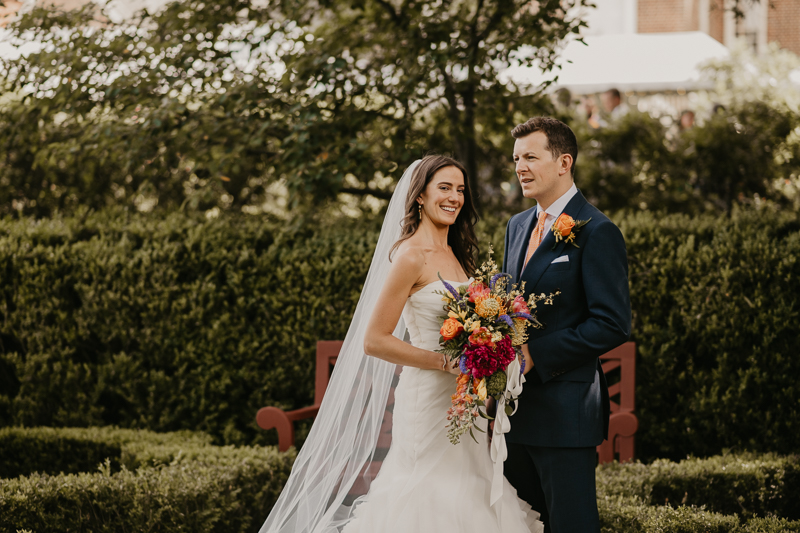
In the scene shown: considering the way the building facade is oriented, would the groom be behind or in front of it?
in front

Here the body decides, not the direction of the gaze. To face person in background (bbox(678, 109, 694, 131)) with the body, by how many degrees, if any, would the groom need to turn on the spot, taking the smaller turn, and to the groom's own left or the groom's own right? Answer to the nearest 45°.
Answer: approximately 135° to the groom's own right

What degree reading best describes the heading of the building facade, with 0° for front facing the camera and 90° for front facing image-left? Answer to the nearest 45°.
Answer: approximately 0°

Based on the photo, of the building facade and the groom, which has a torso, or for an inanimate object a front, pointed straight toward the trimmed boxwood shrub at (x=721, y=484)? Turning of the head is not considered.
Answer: the building facade

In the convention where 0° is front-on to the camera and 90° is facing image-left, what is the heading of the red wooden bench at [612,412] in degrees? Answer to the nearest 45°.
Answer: approximately 45°

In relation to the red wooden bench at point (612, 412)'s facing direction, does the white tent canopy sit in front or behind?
behind
